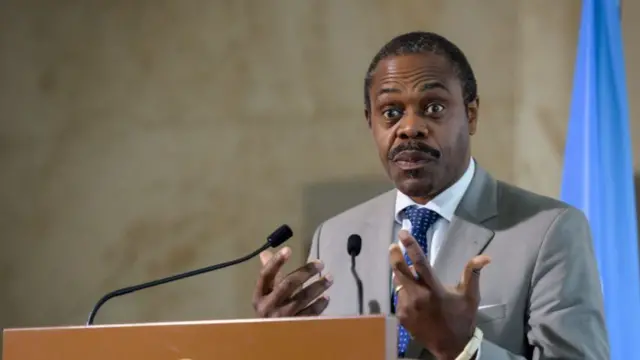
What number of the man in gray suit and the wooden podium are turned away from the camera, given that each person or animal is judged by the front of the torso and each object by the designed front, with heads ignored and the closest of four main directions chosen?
0

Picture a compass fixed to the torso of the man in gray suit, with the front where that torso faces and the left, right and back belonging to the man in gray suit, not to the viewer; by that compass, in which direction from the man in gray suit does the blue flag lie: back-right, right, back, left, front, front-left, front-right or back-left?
back

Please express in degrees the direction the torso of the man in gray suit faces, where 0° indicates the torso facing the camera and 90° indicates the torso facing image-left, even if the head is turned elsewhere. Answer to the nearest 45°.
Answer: approximately 45°

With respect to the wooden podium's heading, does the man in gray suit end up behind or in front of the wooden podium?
behind

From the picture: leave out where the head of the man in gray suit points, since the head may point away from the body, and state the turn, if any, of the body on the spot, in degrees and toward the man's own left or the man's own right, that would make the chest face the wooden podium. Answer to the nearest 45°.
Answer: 0° — they already face it

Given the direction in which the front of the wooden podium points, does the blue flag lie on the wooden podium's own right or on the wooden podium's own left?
on the wooden podium's own left

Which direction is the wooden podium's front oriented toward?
toward the camera

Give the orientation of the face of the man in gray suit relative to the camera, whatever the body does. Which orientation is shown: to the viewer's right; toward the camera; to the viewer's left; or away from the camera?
toward the camera

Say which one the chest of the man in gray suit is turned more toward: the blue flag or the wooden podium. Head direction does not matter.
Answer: the wooden podium
